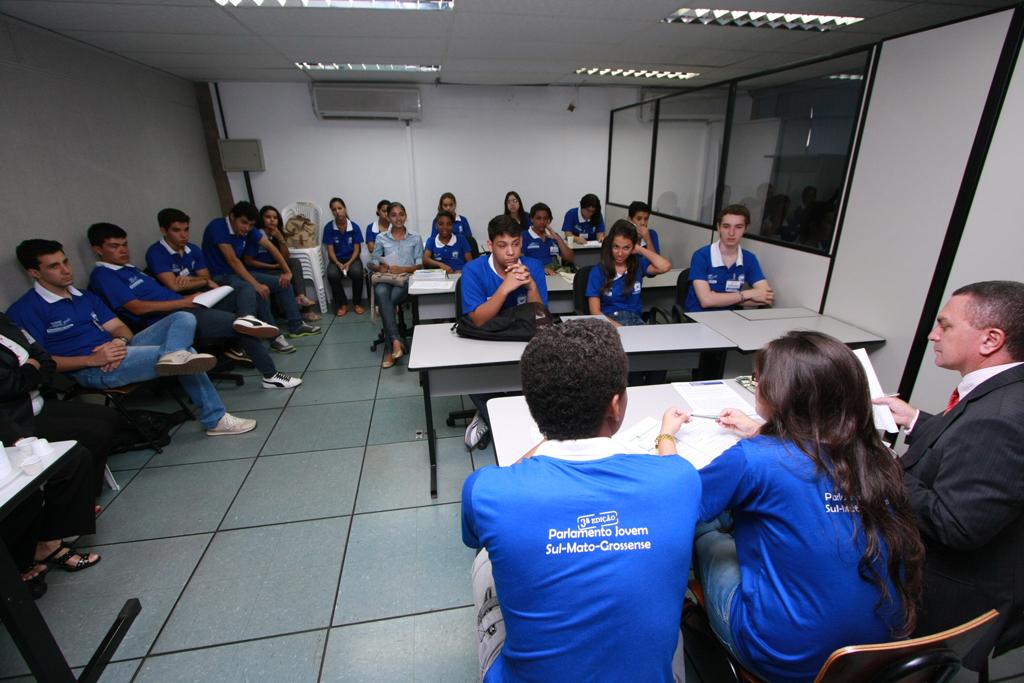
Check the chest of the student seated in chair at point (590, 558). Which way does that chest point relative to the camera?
away from the camera

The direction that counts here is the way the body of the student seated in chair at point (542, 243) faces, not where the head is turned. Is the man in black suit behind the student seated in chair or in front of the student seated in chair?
in front

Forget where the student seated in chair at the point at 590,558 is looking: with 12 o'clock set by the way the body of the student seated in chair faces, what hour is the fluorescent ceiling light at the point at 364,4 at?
The fluorescent ceiling light is roughly at 11 o'clock from the student seated in chair.

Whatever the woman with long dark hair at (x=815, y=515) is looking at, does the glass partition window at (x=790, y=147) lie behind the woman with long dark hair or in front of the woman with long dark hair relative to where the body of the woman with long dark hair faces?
in front

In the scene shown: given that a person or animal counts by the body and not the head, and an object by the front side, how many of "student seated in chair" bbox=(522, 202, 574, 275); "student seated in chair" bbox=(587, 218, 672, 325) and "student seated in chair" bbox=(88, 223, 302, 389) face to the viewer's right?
1

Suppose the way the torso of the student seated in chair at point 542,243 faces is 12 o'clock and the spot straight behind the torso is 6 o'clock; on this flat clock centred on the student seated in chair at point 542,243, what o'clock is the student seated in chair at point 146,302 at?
the student seated in chair at point 146,302 is roughly at 2 o'clock from the student seated in chair at point 542,243.

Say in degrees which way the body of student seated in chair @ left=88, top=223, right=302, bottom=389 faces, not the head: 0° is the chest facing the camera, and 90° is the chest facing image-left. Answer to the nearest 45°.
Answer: approximately 270°

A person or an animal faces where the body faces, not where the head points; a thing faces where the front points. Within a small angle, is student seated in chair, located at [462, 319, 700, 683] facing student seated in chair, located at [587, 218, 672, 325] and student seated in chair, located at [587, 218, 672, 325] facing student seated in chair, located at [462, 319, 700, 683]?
yes

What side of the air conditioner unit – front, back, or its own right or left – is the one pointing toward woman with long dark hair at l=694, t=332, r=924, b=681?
front

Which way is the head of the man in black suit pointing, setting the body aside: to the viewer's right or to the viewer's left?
to the viewer's left

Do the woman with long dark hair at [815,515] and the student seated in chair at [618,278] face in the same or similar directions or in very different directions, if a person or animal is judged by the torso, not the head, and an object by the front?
very different directions

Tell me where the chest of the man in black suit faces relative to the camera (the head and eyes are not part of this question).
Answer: to the viewer's left
